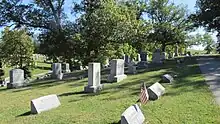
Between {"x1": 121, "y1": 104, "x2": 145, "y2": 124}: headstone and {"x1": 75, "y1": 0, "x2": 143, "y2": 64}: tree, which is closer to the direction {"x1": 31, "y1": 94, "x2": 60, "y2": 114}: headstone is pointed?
the headstone

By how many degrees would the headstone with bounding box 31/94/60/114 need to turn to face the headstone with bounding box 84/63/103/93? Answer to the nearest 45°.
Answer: approximately 90° to its left

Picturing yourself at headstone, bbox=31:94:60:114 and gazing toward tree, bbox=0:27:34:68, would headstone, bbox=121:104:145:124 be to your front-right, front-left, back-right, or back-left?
back-right

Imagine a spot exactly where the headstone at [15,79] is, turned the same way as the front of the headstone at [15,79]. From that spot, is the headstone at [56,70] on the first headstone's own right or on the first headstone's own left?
on the first headstone's own left

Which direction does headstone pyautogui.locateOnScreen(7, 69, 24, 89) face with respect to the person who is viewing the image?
facing the viewer and to the right of the viewer

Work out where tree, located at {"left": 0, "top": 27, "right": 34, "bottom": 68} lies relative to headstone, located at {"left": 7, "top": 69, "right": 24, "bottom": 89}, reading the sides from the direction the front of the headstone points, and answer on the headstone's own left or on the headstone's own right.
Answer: on the headstone's own left

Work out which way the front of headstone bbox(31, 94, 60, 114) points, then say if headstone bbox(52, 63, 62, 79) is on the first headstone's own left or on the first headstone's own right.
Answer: on the first headstone's own left

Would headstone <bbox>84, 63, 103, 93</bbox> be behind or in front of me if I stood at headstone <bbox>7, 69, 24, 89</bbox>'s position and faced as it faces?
in front

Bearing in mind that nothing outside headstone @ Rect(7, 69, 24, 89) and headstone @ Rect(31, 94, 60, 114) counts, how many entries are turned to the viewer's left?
0
